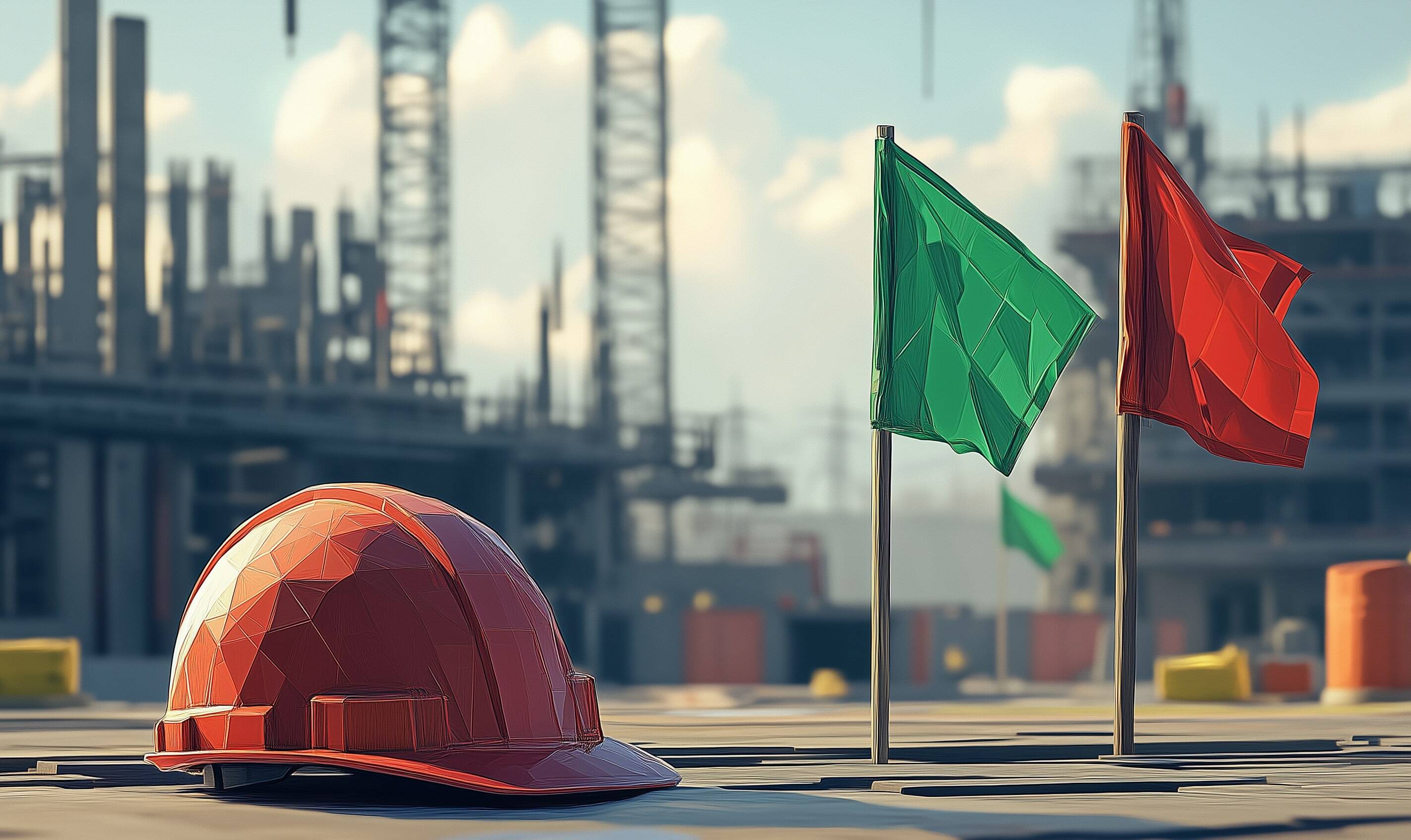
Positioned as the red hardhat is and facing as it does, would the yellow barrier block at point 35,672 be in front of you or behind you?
behind

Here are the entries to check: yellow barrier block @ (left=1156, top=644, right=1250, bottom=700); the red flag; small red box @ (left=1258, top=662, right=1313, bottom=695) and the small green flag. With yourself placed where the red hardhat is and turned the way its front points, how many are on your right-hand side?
0

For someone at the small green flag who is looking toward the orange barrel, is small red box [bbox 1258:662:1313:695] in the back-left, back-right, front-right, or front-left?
front-left

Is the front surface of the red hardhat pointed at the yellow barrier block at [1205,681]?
no

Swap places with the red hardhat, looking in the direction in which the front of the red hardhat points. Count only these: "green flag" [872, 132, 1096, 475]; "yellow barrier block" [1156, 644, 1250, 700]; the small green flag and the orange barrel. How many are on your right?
0

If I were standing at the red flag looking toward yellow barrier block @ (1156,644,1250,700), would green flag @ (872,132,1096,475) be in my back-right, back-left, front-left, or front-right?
back-left

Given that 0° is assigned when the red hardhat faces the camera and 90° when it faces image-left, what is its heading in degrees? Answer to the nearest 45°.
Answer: approximately 315°

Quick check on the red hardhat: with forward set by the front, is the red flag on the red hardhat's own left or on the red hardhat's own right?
on the red hardhat's own left

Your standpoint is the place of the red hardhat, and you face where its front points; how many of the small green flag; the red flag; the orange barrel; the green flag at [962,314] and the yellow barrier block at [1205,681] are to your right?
0

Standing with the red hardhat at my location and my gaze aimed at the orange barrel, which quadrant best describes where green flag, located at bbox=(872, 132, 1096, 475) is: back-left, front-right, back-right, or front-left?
front-right

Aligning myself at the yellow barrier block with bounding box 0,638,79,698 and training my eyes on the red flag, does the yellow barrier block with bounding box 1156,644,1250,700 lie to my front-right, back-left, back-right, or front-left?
front-left

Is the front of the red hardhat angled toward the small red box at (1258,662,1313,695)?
no

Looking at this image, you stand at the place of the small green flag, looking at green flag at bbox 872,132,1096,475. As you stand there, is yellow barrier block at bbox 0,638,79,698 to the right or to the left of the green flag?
right
